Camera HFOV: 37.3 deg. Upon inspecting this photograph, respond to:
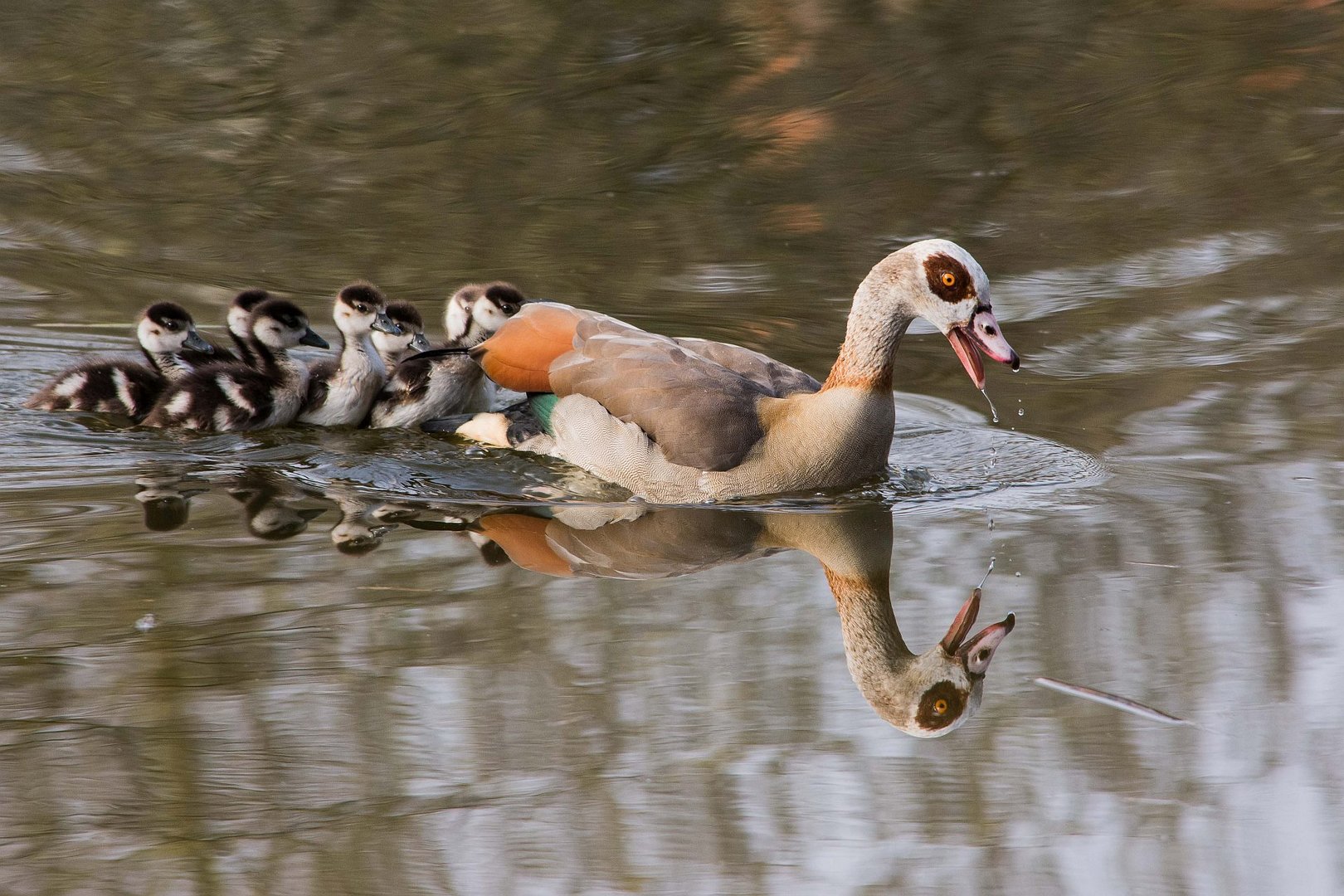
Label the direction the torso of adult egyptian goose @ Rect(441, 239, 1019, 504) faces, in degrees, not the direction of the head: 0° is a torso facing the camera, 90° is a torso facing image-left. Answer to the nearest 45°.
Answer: approximately 270°
